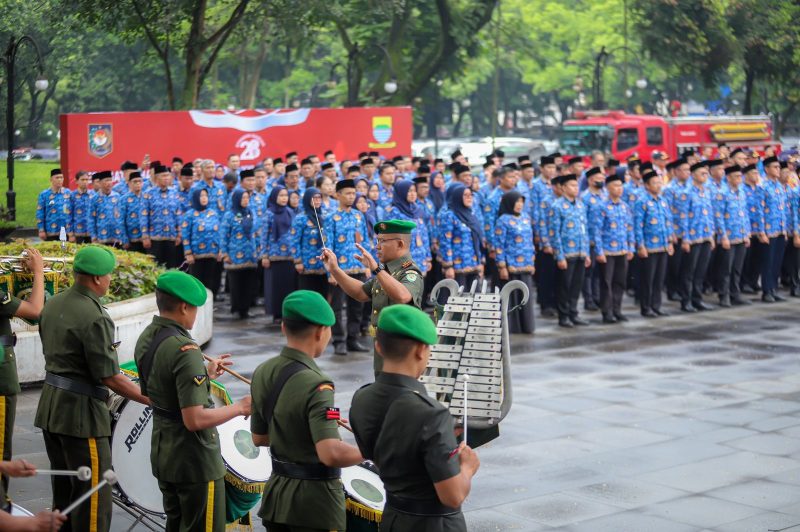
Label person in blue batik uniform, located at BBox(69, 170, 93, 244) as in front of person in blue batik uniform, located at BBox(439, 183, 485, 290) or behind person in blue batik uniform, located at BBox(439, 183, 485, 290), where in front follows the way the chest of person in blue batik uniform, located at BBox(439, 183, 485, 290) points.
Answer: behind

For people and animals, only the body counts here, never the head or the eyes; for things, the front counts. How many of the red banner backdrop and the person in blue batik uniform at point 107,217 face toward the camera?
2

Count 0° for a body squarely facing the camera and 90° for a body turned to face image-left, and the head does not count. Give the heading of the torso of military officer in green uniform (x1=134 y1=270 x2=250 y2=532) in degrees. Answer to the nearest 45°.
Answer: approximately 225°

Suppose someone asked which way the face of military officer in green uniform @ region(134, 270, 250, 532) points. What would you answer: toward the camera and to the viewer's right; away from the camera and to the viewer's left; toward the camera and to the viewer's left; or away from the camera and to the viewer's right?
away from the camera and to the viewer's right

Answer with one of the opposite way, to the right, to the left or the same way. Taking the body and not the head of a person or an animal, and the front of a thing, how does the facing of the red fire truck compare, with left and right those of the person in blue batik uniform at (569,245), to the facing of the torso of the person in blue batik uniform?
to the right

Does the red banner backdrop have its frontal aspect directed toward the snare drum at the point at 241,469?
yes

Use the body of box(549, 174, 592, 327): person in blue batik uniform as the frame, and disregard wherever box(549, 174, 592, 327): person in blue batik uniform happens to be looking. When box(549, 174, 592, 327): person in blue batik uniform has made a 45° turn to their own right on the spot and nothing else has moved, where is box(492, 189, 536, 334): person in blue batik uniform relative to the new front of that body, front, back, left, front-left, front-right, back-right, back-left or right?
front-right
